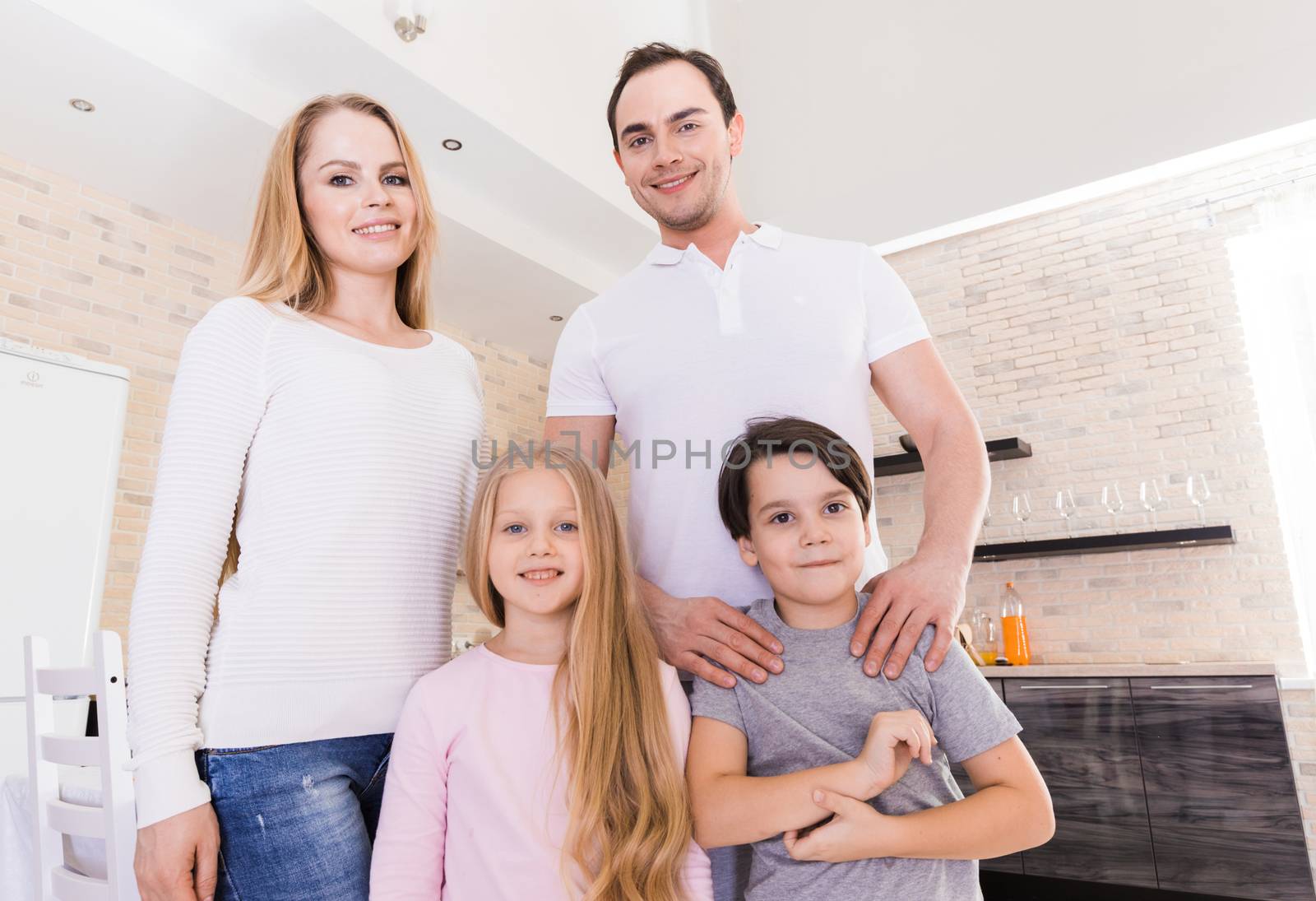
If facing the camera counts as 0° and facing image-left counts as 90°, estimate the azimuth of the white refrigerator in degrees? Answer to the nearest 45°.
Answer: approximately 315°

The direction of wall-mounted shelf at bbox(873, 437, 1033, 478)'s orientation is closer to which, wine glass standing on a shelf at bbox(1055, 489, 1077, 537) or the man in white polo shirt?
the man in white polo shirt

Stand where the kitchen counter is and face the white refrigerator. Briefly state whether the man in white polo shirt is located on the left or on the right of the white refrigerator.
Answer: left

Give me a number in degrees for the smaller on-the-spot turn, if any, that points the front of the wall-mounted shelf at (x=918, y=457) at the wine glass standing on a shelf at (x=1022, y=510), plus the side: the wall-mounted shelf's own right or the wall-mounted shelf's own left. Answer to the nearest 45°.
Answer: approximately 135° to the wall-mounted shelf's own left

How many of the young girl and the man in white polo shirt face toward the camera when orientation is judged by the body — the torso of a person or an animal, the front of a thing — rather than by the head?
2

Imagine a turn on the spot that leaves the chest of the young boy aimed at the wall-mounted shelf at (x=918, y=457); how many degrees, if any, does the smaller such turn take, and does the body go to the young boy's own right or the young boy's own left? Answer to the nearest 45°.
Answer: approximately 180°
